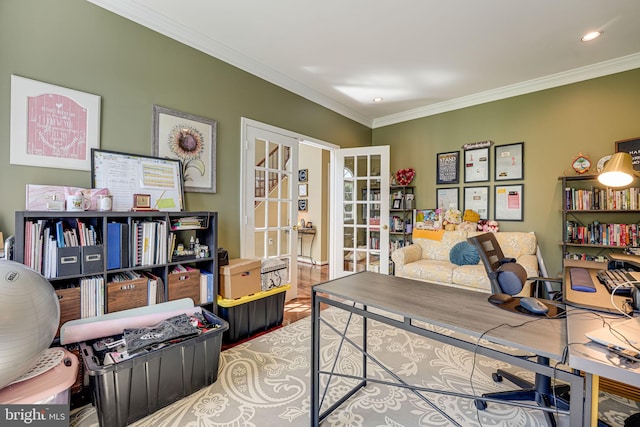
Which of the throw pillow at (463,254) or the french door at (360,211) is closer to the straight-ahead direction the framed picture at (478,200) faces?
the throw pillow

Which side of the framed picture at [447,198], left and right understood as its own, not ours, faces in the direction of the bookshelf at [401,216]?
right

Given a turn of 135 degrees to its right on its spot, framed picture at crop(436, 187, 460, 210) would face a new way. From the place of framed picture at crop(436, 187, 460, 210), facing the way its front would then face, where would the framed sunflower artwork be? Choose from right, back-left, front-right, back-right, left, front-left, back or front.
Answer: left

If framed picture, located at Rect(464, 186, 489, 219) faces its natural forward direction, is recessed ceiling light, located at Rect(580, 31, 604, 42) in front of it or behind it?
in front

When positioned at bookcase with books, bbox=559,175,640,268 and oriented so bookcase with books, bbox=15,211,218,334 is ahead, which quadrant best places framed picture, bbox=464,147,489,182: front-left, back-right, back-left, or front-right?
front-right

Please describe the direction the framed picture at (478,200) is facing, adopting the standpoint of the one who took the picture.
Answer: facing the viewer

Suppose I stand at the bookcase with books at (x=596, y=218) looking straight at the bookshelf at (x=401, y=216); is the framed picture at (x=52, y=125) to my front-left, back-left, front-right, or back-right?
front-left

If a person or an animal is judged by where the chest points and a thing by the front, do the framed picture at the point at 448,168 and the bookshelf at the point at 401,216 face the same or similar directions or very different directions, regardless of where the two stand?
same or similar directions

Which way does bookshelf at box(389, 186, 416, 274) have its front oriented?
toward the camera

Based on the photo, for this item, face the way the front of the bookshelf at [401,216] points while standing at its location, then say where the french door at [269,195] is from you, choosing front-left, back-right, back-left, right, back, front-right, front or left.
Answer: front-right

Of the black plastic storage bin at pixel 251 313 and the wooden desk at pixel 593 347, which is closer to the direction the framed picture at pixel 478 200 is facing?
the wooden desk

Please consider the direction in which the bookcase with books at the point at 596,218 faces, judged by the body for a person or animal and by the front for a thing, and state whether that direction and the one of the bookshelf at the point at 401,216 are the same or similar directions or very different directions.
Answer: same or similar directions

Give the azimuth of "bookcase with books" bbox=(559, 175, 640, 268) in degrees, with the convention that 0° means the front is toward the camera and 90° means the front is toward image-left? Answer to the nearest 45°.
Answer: approximately 0°

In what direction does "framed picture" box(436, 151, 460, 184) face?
toward the camera

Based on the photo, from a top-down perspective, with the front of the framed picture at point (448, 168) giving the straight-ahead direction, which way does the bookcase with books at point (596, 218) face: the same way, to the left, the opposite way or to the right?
the same way
